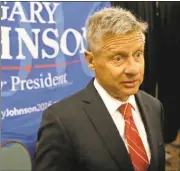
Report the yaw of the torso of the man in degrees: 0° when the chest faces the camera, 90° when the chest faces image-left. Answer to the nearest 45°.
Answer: approximately 315°
